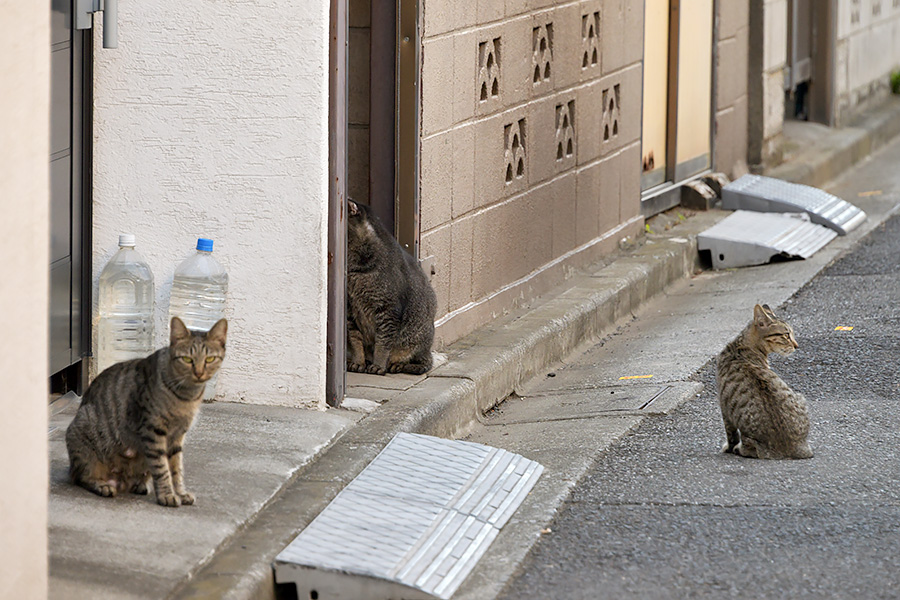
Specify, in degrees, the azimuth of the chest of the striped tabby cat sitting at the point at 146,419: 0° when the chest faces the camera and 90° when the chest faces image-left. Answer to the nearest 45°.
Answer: approximately 315°

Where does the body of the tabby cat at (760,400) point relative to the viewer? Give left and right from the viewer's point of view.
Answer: facing away from the viewer and to the left of the viewer

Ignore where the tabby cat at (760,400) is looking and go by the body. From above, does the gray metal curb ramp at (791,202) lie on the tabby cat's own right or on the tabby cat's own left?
on the tabby cat's own right

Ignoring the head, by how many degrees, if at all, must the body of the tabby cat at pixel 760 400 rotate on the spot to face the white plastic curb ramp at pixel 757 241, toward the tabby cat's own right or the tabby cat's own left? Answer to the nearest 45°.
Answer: approximately 45° to the tabby cat's own right

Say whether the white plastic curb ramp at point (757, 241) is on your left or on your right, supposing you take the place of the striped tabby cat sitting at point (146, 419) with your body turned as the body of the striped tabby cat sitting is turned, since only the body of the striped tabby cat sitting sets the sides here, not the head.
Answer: on your left

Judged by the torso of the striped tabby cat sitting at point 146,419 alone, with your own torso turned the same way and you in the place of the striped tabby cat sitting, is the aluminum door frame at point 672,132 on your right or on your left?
on your left
